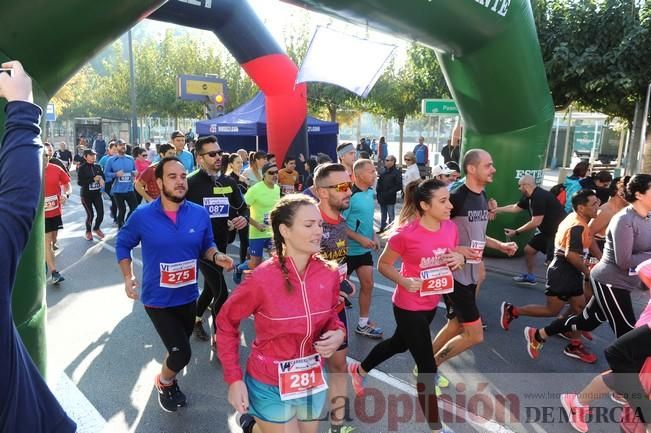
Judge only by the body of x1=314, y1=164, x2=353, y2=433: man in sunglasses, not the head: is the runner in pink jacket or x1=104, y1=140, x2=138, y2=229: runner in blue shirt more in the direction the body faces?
the runner in pink jacket

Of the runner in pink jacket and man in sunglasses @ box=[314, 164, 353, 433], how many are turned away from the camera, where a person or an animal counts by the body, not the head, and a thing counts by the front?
0

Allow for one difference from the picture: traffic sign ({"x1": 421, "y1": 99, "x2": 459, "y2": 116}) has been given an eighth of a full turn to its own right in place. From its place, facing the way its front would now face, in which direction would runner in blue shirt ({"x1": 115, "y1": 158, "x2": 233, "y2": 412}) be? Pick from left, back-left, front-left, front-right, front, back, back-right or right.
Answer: front-left

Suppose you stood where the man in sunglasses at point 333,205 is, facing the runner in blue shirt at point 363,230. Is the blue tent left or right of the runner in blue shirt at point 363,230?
left

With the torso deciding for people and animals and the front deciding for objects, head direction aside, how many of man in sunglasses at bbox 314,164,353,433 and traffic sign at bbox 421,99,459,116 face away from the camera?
0

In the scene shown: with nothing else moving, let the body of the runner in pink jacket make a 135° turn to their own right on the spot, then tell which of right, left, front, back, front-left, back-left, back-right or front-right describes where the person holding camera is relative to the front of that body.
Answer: front-left

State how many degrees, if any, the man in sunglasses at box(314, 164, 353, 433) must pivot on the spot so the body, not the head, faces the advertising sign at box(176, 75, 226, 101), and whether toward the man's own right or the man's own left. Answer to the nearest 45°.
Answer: approximately 135° to the man's own left

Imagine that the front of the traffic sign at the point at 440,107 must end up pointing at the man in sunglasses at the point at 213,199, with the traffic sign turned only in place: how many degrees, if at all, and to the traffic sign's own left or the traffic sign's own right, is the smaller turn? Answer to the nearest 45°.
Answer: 0° — it already faces them

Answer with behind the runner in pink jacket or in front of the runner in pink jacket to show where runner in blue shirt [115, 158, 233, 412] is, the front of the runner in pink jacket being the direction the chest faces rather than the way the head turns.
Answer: behind

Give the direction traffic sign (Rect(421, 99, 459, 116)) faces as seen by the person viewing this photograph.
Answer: facing the viewer

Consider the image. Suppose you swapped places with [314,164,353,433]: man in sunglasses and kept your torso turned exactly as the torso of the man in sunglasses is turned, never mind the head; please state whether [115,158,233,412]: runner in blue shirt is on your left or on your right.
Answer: on your right

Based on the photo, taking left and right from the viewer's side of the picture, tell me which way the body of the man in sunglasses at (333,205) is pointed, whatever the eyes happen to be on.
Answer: facing the viewer and to the right of the viewer

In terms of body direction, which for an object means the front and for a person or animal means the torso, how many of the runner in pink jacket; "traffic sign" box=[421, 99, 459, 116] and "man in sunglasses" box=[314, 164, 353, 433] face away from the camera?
0

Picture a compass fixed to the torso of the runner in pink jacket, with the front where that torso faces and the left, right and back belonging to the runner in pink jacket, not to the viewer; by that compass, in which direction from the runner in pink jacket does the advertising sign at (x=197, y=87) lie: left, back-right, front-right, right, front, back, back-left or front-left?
back-left

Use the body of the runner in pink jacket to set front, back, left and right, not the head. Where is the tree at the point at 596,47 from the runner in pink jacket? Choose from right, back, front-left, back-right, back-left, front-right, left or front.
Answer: left

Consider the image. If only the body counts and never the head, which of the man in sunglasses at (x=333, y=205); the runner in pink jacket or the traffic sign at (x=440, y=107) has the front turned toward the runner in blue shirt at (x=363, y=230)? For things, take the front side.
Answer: the traffic sign

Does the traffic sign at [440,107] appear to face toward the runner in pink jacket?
yes

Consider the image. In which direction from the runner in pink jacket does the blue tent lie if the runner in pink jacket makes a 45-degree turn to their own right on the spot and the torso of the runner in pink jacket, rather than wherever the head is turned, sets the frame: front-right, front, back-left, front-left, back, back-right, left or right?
back

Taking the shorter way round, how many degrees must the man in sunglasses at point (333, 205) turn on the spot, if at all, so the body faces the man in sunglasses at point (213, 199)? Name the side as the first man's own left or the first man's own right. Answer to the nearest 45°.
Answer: approximately 180°
